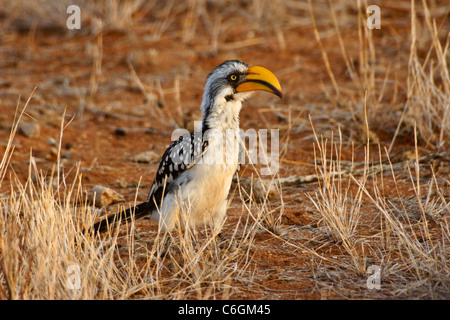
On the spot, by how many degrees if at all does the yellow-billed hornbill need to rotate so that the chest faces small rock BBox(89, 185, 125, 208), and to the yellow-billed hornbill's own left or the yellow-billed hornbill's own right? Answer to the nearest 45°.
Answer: approximately 135° to the yellow-billed hornbill's own left

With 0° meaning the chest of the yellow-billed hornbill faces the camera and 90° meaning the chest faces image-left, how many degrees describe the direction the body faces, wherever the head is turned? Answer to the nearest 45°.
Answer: approximately 270°

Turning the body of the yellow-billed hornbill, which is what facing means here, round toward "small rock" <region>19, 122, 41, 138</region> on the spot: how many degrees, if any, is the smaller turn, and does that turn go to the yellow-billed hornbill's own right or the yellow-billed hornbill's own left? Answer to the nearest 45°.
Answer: approximately 135° to the yellow-billed hornbill's own left
